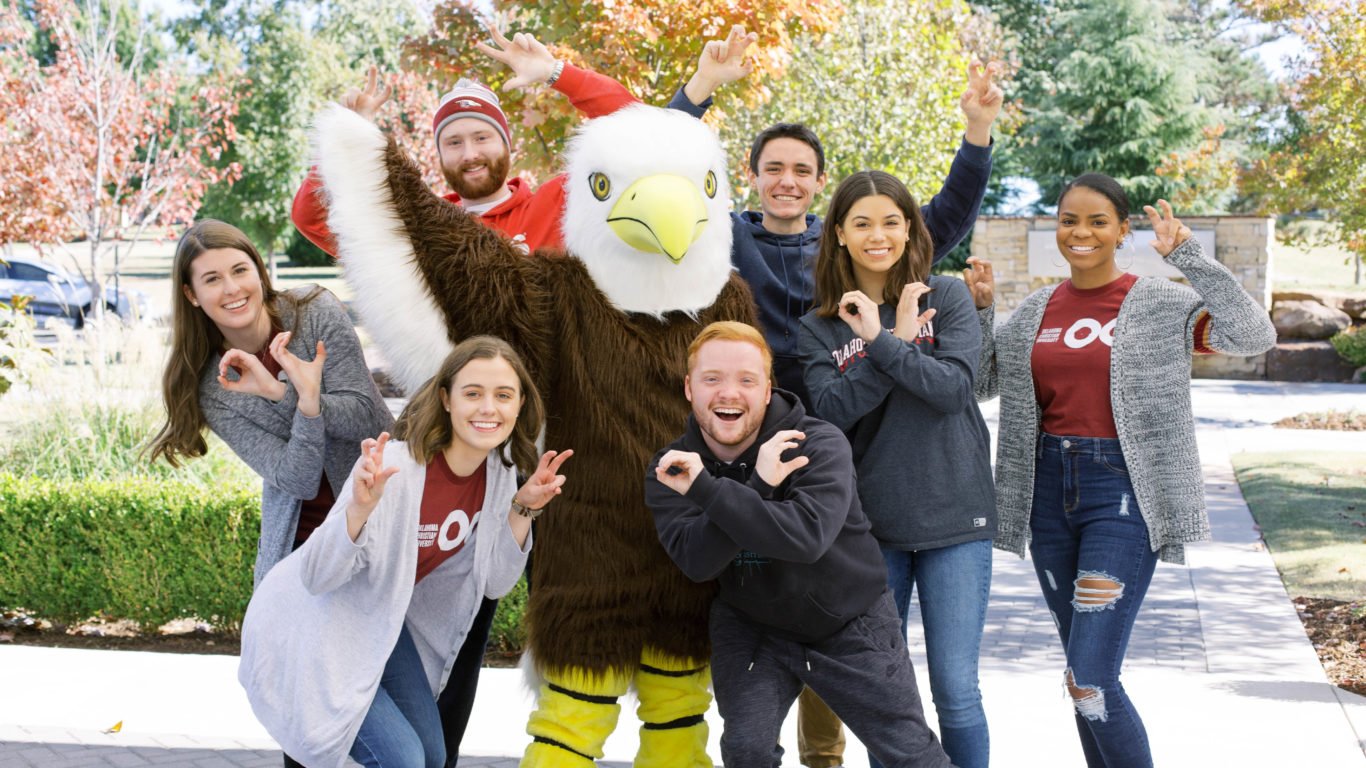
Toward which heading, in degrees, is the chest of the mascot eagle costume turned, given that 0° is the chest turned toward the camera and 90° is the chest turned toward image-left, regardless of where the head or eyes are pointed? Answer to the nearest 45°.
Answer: approximately 0°

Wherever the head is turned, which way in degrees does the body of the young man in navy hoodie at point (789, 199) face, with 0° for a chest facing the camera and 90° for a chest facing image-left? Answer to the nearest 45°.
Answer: approximately 0°

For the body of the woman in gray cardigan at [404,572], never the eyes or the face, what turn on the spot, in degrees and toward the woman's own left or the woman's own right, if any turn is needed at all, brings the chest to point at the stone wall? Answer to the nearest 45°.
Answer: approximately 90° to the woman's own left

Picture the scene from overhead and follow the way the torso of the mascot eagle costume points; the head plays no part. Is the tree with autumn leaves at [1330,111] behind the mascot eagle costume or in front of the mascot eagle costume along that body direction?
behind

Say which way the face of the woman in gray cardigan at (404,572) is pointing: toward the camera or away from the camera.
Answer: toward the camera

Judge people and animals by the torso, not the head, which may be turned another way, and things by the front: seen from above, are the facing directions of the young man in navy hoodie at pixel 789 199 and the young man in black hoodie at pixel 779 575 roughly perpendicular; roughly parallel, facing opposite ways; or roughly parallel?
roughly parallel

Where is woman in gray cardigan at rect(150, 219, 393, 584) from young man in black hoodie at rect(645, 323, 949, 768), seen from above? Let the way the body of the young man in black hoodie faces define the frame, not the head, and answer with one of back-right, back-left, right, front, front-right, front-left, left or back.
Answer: right

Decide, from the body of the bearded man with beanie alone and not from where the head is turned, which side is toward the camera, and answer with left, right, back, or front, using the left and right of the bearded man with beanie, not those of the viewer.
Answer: front

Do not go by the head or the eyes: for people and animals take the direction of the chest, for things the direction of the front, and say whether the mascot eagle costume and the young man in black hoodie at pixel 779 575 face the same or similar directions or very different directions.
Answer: same or similar directions

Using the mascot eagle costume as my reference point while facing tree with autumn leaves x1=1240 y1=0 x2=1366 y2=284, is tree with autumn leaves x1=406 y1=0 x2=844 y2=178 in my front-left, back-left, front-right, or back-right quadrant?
front-left
